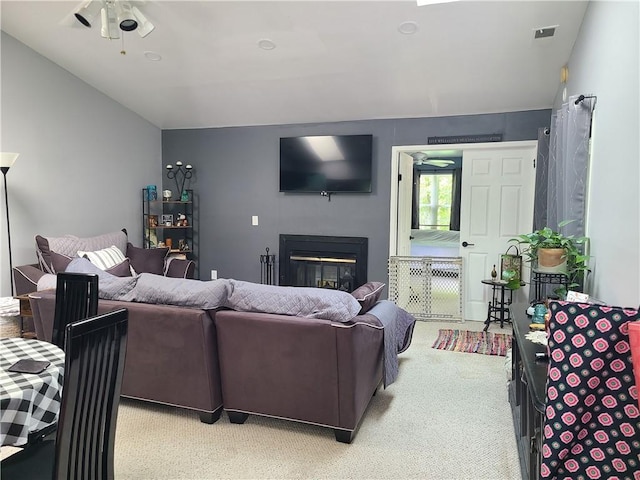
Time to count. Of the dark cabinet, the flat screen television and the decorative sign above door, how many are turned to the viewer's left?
1

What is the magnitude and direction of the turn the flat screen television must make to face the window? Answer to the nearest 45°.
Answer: approximately 135° to its left

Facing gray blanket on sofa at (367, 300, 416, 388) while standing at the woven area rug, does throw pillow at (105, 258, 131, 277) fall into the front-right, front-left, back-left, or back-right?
front-right

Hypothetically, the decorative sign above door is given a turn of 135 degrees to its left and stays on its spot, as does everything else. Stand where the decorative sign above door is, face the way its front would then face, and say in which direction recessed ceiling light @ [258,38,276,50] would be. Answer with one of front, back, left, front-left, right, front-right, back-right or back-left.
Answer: back

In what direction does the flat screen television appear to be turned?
toward the camera

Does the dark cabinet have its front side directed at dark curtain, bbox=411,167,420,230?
no

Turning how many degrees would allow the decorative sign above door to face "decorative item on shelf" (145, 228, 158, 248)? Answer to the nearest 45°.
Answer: approximately 90° to its right

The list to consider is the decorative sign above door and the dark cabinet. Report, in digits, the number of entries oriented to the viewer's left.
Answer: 1

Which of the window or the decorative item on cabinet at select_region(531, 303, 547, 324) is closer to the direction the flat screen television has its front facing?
the decorative item on cabinet

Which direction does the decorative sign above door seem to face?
toward the camera

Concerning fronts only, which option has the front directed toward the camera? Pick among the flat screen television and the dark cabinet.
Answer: the flat screen television

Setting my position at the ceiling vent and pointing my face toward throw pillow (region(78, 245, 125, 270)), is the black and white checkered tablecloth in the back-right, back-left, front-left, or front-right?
front-left

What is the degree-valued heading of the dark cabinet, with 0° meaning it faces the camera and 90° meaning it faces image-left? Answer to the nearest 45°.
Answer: approximately 90°

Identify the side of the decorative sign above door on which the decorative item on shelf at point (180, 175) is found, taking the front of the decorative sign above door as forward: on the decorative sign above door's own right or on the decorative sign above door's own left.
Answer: on the decorative sign above door's own right

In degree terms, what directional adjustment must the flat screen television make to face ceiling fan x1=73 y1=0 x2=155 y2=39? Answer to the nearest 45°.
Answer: approximately 45° to its right

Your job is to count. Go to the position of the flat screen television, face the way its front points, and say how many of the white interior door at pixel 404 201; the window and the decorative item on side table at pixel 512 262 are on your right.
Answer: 0
